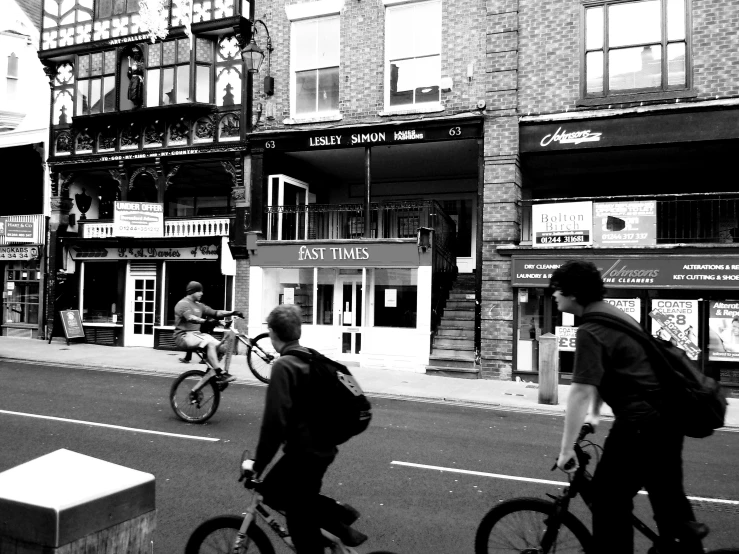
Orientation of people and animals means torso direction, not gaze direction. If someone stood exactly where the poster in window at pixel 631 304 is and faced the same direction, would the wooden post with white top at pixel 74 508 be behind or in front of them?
in front

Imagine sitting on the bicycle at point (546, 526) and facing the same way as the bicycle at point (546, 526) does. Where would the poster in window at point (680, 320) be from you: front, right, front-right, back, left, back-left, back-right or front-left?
right

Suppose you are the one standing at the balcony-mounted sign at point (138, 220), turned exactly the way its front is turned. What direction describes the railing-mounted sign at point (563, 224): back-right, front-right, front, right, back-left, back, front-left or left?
front-left

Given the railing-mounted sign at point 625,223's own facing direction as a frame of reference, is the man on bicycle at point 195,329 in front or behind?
in front

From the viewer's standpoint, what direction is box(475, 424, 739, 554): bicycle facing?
to the viewer's left

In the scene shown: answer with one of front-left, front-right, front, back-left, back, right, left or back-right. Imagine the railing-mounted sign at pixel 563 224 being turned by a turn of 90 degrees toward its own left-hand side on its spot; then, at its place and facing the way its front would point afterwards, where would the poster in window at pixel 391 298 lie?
back

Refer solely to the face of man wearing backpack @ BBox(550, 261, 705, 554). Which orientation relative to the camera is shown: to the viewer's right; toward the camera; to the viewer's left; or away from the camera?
to the viewer's left

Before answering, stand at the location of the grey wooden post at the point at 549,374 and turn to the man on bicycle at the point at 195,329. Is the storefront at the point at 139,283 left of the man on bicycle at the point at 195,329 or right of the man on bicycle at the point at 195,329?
right

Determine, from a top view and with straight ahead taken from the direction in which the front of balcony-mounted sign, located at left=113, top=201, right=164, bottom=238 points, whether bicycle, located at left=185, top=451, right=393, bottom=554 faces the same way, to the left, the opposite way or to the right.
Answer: to the right

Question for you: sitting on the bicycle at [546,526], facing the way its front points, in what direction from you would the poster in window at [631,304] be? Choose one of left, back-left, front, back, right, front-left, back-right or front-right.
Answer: right

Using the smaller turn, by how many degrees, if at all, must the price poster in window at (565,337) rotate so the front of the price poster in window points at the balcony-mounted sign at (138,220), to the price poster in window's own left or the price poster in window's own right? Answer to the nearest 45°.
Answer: approximately 90° to the price poster in window's own right

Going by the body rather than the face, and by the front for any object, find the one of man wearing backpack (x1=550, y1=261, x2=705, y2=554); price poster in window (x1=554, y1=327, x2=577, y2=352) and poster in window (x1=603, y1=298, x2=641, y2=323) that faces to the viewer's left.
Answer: the man wearing backpack

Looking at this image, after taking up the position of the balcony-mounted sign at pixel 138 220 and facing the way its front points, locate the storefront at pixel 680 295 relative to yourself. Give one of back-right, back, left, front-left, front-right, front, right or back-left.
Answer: front-left

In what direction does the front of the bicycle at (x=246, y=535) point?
to the viewer's left
